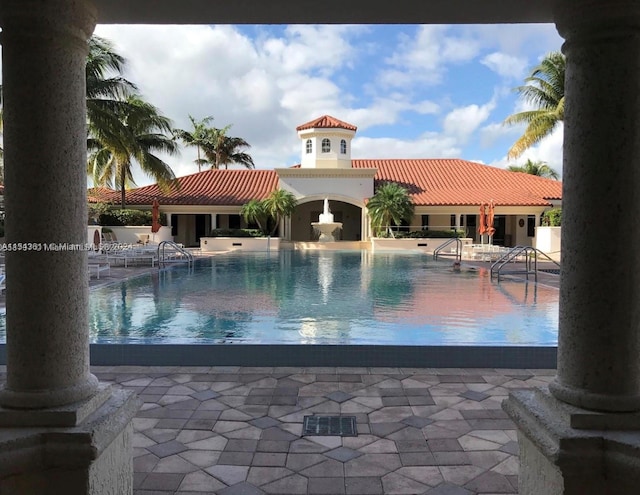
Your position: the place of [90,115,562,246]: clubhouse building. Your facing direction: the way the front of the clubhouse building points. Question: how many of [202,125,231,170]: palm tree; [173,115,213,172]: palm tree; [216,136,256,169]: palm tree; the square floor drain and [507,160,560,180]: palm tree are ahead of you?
1

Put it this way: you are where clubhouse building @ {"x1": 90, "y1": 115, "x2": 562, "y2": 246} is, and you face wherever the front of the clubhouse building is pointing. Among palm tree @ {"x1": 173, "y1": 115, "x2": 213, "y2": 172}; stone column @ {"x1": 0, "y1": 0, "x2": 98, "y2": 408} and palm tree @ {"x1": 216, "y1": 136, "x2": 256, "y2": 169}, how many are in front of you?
1

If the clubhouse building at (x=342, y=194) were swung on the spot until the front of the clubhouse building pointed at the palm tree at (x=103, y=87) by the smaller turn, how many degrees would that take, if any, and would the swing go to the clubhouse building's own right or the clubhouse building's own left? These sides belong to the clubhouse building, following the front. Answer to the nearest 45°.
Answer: approximately 45° to the clubhouse building's own right

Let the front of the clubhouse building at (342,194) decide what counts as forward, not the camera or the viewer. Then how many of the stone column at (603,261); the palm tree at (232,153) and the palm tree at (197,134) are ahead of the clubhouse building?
1

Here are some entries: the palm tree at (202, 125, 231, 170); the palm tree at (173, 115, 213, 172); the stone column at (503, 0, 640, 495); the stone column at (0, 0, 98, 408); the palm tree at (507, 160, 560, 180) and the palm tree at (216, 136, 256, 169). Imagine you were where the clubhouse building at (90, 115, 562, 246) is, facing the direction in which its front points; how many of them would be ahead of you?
2

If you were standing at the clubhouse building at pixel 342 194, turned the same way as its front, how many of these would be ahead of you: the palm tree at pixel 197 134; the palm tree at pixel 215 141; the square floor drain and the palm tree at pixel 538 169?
1

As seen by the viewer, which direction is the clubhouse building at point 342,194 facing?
toward the camera

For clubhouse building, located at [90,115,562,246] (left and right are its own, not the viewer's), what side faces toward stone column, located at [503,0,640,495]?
front

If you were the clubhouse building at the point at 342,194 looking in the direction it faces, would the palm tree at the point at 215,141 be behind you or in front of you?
behind

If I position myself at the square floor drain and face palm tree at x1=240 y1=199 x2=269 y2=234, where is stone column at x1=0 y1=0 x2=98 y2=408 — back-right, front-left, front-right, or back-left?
back-left

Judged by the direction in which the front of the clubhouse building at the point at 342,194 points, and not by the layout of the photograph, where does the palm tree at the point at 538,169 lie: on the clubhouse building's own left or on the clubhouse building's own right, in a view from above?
on the clubhouse building's own left

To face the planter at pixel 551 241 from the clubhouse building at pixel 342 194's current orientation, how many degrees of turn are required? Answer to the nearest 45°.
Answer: approximately 45° to its left

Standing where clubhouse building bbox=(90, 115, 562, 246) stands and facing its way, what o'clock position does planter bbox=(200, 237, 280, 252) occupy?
The planter is roughly at 2 o'clock from the clubhouse building.

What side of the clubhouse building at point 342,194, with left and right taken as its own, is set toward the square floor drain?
front

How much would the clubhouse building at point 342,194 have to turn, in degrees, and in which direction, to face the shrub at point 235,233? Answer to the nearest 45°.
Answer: approximately 45° to its right
